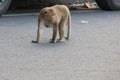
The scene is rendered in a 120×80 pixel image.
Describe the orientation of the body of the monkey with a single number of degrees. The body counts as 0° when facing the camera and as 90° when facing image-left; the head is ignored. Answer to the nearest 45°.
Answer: approximately 45°
